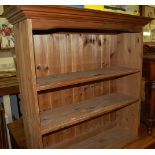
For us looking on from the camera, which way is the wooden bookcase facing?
facing the viewer and to the right of the viewer
